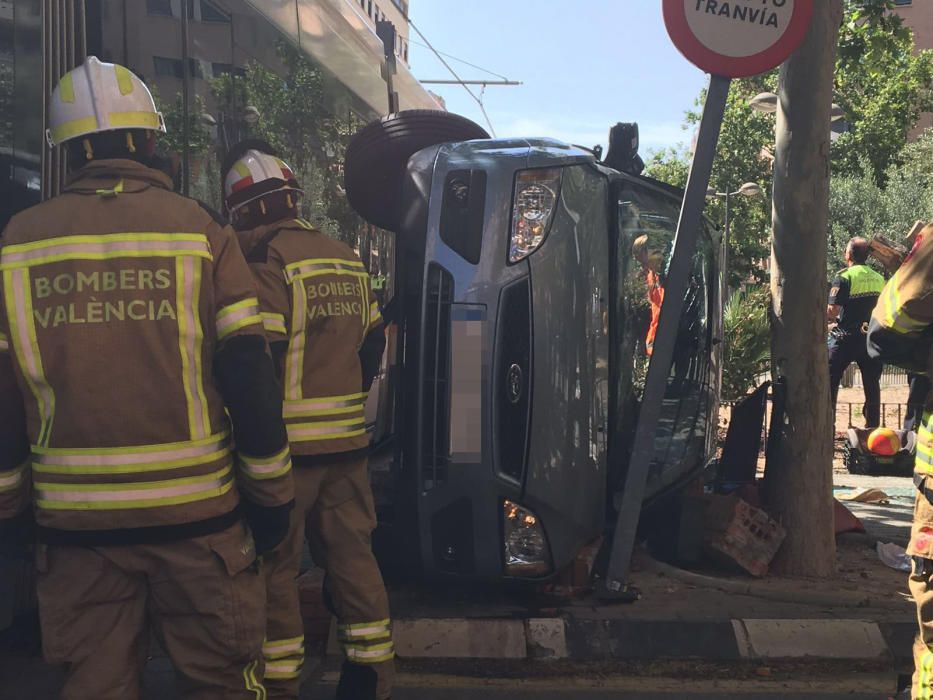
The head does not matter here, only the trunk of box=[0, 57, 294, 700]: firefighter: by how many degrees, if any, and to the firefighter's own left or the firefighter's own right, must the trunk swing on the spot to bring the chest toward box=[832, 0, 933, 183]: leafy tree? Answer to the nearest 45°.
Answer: approximately 45° to the firefighter's own right

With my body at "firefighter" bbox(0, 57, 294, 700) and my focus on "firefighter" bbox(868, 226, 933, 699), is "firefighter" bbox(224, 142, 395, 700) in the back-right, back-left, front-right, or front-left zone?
front-left

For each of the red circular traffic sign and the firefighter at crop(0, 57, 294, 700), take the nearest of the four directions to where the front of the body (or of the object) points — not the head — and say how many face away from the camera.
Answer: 1

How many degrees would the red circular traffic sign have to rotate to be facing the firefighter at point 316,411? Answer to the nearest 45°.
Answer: approximately 45° to its right

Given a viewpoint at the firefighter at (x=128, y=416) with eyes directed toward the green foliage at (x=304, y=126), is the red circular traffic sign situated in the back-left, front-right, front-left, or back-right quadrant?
front-right

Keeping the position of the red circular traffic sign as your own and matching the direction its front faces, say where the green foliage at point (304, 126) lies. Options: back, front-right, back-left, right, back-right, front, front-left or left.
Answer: right

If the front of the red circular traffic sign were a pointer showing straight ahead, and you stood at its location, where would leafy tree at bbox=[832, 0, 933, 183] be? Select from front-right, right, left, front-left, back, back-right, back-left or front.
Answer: back

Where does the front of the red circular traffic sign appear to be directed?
toward the camera

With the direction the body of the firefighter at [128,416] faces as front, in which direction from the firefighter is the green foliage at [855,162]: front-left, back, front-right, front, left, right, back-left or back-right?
front-right

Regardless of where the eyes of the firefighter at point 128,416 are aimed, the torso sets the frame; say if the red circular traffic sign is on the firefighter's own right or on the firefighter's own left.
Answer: on the firefighter's own right

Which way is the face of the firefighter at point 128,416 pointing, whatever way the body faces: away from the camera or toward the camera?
away from the camera

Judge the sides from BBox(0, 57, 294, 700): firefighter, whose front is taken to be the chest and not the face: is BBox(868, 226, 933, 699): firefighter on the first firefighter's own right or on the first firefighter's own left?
on the first firefighter's own right

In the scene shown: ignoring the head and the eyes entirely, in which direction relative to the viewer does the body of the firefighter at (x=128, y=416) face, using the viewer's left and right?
facing away from the viewer

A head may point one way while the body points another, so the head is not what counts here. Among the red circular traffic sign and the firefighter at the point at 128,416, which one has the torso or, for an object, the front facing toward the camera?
the red circular traffic sign

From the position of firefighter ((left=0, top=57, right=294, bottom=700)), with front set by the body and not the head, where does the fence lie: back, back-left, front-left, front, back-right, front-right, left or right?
front-right
